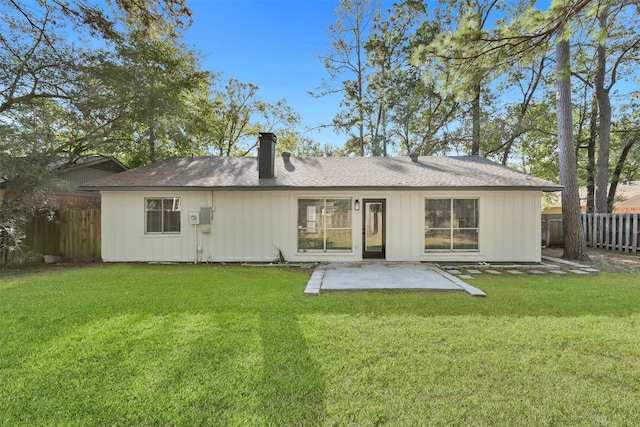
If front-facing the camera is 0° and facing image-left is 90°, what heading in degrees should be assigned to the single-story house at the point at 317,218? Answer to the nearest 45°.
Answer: approximately 180°

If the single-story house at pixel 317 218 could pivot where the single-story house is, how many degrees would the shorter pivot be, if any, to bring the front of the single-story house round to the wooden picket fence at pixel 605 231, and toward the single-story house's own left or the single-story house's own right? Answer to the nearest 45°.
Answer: approximately 90° to the single-story house's own right

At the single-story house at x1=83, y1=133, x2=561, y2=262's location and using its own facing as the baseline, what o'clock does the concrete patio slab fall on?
The concrete patio slab is roughly at 11 o'clock from the single-story house.

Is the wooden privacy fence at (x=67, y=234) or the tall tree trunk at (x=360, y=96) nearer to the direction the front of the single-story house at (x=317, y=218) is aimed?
the tall tree trunk

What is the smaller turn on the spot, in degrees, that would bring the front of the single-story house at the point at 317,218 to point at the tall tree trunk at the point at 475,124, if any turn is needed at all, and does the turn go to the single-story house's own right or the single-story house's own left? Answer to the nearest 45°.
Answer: approximately 45° to the single-story house's own right

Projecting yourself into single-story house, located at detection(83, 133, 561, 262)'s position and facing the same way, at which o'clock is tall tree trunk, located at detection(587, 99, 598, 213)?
The tall tree trunk is roughly at 2 o'clock from the single-story house.

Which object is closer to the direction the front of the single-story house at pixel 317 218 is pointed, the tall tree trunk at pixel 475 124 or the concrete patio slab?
the concrete patio slab
